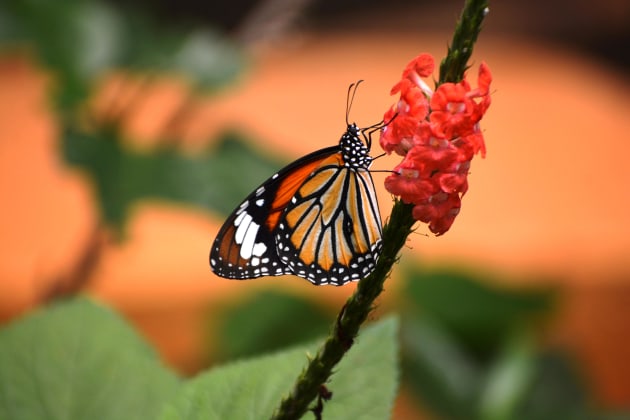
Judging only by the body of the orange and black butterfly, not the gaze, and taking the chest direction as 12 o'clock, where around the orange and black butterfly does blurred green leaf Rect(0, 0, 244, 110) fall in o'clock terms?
The blurred green leaf is roughly at 8 o'clock from the orange and black butterfly.

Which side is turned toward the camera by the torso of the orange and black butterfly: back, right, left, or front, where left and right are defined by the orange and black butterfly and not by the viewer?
right

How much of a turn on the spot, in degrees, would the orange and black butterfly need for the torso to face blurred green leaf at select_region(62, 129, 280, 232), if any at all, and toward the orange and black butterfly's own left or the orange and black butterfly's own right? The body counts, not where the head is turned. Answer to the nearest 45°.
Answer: approximately 90° to the orange and black butterfly's own left

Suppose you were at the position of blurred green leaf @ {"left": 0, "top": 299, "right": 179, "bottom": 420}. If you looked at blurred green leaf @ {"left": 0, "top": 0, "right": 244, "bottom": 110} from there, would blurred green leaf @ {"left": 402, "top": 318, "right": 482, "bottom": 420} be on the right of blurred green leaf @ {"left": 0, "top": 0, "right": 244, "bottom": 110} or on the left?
right
